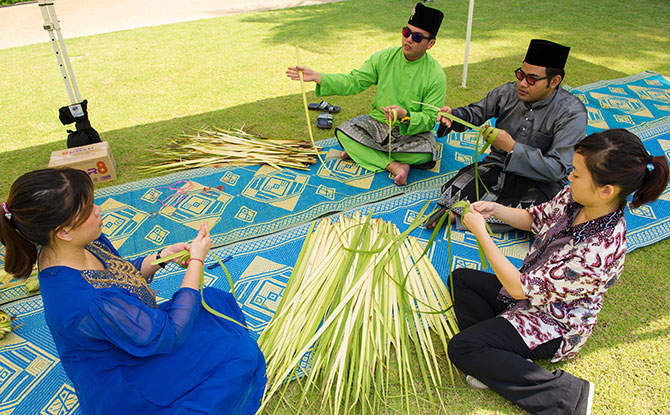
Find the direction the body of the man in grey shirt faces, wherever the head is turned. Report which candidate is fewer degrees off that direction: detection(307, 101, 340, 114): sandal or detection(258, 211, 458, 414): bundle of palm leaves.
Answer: the bundle of palm leaves

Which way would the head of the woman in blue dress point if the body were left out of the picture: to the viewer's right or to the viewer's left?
to the viewer's right

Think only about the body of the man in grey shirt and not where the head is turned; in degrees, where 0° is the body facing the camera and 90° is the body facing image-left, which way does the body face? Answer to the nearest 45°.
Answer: approximately 45°

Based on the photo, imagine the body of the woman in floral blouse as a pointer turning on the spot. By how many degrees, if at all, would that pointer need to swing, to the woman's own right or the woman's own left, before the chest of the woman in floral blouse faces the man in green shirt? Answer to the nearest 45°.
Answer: approximately 45° to the woman's own right

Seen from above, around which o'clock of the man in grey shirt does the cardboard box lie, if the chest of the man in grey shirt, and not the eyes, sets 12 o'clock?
The cardboard box is roughly at 1 o'clock from the man in grey shirt.

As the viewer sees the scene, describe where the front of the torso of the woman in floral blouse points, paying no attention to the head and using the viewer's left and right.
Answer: facing to the left of the viewer

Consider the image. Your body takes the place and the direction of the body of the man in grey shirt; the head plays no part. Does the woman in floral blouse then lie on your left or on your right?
on your left

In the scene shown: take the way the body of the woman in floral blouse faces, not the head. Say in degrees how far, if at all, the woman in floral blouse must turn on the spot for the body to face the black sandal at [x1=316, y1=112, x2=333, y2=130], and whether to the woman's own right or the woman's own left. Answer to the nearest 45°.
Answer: approximately 45° to the woman's own right

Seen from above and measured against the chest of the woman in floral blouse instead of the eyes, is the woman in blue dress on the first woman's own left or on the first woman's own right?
on the first woman's own left
